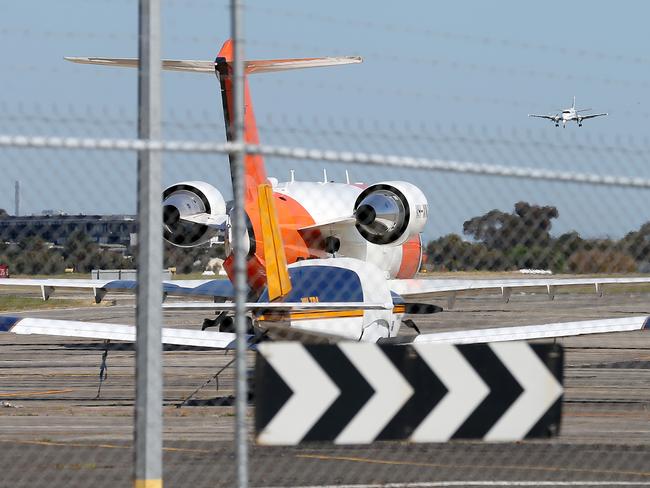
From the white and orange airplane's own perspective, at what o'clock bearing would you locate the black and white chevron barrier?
The black and white chevron barrier is roughly at 6 o'clock from the white and orange airplane.

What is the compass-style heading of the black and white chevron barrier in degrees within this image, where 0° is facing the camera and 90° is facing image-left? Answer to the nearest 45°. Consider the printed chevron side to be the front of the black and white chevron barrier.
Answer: approximately 0°

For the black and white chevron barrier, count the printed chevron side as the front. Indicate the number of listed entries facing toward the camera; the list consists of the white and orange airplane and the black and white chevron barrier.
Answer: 1

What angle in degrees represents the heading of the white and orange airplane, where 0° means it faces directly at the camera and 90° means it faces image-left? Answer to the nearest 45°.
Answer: approximately 180°

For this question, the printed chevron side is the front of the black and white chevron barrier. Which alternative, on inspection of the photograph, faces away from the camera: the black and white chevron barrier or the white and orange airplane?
the white and orange airplane

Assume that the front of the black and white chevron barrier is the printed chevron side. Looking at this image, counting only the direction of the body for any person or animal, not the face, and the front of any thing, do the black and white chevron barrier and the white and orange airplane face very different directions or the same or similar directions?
very different directions

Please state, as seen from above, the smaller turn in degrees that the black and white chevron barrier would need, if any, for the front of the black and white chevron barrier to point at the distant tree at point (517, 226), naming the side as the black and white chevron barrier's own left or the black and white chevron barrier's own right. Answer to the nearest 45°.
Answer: approximately 135° to the black and white chevron barrier's own left

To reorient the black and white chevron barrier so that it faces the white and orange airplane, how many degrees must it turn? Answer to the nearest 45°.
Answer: approximately 180°
